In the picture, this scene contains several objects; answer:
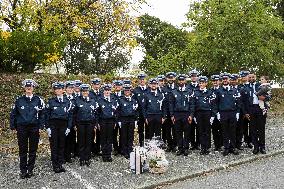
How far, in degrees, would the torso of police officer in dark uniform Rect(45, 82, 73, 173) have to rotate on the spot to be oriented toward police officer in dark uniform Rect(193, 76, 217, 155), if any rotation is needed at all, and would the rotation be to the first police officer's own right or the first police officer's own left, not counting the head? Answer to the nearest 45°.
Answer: approximately 90° to the first police officer's own left

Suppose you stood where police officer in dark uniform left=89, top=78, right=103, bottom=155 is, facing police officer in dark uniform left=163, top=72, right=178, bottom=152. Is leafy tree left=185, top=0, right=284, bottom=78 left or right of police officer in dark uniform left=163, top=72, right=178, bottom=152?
left

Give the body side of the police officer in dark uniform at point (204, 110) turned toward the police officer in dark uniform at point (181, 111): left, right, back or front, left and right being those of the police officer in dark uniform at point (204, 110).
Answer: right

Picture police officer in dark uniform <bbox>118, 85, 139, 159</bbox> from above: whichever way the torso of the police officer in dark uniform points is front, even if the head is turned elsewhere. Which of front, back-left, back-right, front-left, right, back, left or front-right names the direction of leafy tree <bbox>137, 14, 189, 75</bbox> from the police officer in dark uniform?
back

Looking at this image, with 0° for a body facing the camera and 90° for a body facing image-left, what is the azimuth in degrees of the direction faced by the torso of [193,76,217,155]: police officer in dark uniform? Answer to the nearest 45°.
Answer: approximately 0°

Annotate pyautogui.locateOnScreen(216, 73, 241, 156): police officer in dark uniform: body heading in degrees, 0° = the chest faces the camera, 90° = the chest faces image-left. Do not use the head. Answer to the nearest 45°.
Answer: approximately 0°
